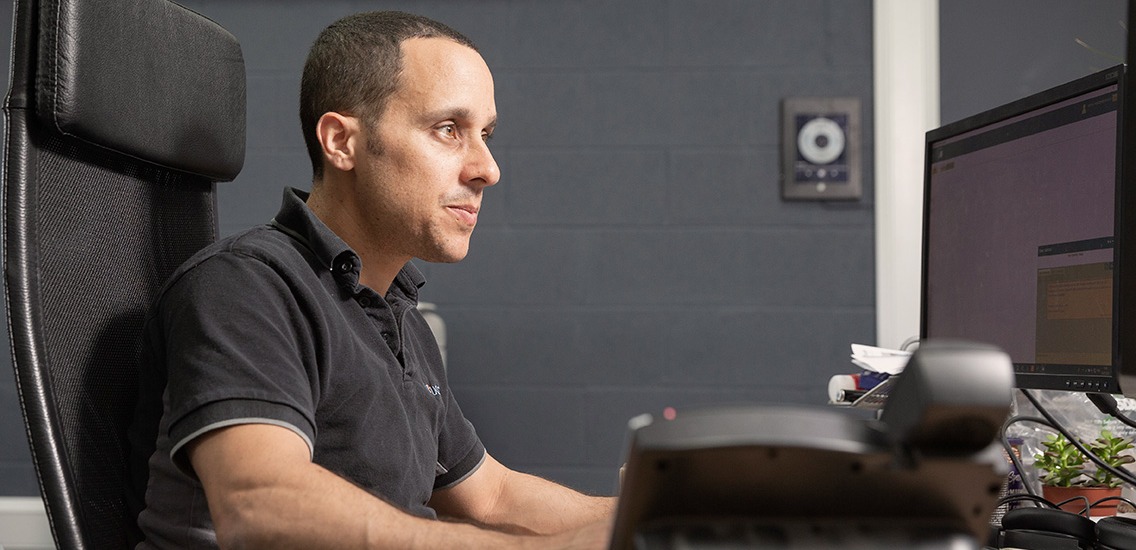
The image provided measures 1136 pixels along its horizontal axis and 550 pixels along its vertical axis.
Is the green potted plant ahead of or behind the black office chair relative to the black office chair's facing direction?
ahead

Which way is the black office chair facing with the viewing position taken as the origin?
facing the viewer and to the right of the viewer

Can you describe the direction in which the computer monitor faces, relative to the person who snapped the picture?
facing the viewer and to the left of the viewer

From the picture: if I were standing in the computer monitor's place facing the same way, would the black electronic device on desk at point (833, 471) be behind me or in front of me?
in front
